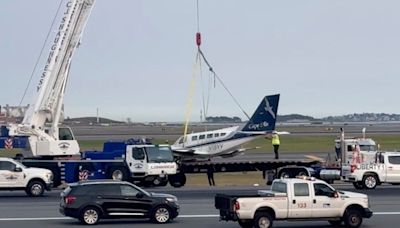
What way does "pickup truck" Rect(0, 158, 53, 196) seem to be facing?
to the viewer's right
